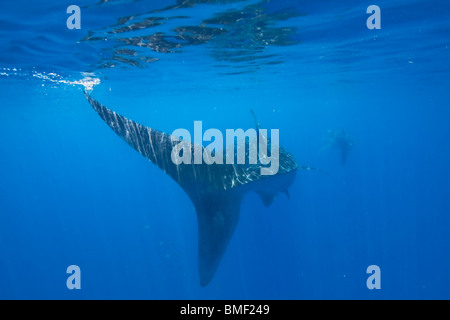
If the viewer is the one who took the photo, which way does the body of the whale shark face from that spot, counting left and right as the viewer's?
facing away from the viewer and to the right of the viewer
